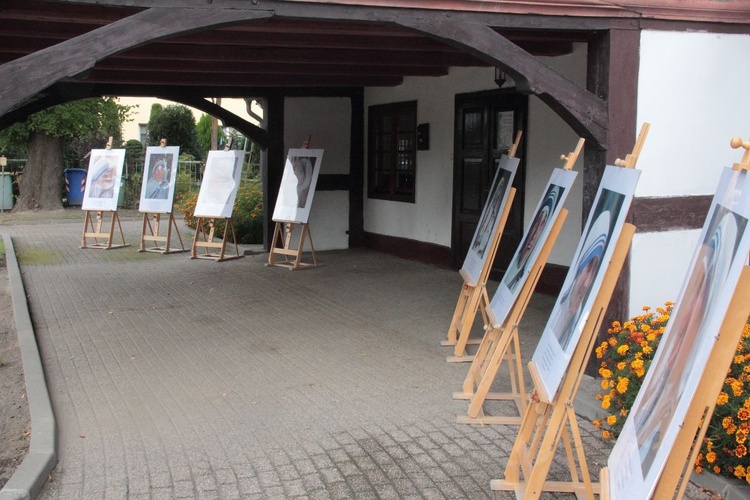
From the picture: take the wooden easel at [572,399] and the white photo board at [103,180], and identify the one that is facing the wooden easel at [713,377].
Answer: the white photo board

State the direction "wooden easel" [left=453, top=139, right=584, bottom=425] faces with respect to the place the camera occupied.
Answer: facing to the left of the viewer

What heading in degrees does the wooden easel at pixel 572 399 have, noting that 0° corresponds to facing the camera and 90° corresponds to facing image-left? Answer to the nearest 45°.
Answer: approximately 90°

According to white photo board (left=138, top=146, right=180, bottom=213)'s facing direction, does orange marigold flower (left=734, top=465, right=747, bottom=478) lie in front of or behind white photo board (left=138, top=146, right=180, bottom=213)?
in front

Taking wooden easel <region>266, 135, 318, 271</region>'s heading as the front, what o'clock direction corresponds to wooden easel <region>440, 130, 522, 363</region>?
wooden easel <region>440, 130, 522, 363</region> is roughly at 10 o'clock from wooden easel <region>266, 135, 318, 271</region>.

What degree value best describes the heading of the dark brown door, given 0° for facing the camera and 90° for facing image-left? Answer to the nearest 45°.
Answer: approximately 45°

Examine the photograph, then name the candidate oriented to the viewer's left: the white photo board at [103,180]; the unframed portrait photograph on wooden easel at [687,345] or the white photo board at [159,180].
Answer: the unframed portrait photograph on wooden easel

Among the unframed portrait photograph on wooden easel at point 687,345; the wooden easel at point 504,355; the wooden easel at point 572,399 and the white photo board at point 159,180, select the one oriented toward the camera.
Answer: the white photo board

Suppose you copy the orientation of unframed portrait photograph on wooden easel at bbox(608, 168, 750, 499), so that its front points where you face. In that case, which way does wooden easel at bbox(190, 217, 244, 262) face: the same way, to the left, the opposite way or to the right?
to the left

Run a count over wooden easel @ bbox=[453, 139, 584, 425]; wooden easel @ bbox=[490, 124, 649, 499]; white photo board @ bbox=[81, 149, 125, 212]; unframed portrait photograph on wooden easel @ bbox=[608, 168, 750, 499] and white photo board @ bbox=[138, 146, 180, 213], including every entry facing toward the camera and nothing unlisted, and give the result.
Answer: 2

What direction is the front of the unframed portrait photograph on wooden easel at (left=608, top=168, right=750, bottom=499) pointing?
to the viewer's left
